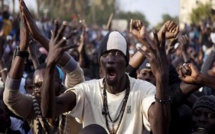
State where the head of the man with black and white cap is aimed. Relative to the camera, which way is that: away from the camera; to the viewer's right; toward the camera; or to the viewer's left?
toward the camera

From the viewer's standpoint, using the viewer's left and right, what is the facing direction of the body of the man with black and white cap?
facing the viewer
